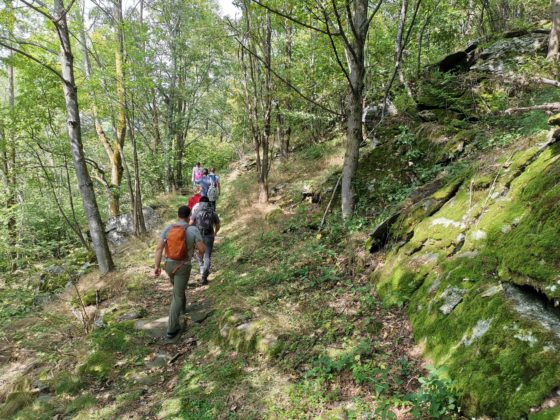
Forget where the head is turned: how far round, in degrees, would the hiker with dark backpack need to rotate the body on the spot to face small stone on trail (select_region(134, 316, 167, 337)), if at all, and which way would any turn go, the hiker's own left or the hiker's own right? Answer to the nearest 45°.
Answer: approximately 135° to the hiker's own left

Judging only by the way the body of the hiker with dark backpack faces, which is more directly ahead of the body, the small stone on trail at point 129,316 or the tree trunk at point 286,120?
the tree trunk

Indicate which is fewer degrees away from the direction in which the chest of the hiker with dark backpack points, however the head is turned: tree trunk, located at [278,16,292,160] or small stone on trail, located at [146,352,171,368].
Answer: the tree trunk

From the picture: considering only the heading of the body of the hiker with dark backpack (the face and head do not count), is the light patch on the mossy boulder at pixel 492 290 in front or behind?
behind

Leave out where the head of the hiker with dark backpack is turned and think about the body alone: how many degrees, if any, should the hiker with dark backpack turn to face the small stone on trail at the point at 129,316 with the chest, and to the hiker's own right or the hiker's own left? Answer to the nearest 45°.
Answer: approximately 135° to the hiker's own left

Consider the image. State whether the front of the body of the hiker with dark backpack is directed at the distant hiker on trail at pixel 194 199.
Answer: yes

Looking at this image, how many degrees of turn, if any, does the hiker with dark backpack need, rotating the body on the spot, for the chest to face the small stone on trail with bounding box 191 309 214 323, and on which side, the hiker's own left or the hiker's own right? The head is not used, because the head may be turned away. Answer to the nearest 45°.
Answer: approximately 180°

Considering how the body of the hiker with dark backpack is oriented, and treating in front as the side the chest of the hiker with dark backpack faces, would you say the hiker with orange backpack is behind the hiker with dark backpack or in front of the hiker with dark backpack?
behind

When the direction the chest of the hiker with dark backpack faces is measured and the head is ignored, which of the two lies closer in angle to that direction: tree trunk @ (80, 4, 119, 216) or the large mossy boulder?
the tree trunk

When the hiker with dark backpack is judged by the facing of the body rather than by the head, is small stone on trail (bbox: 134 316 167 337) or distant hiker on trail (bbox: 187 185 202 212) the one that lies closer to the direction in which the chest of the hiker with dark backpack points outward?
the distant hiker on trail

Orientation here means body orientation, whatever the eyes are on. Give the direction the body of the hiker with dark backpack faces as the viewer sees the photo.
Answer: away from the camera
